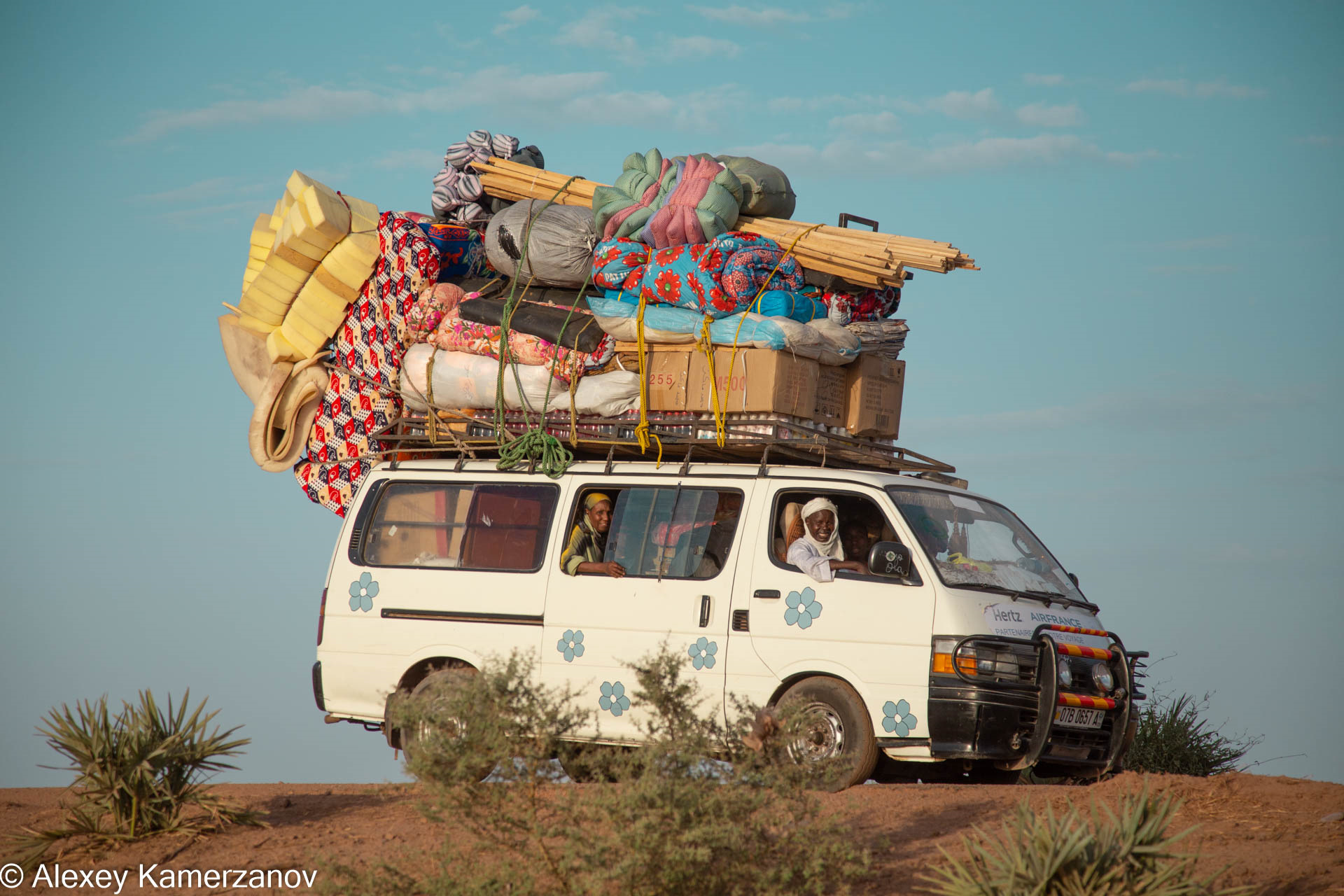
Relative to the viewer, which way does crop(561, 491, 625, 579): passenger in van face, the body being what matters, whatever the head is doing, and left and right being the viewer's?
facing the viewer and to the right of the viewer

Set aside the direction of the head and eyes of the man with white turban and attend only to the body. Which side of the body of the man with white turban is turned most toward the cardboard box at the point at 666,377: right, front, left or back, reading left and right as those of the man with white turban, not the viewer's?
back

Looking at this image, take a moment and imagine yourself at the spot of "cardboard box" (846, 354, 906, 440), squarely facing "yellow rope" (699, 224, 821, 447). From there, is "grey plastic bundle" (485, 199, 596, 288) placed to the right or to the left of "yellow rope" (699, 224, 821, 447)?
right

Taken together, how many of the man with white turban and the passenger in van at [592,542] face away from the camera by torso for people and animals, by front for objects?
0

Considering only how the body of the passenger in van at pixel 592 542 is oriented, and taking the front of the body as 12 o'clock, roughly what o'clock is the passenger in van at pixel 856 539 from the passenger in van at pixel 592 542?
the passenger in van at pixel 856 539 is roughly at 11 o'clock from the passenger in van at pixel 592 542.

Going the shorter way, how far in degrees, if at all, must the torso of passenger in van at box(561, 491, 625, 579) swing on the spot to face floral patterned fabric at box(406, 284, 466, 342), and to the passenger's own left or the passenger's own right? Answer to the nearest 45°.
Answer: approximately 180°

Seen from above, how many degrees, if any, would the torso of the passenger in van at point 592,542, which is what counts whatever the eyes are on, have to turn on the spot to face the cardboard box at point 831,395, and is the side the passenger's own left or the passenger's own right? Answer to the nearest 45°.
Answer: approximately 45° to the passenger's own left

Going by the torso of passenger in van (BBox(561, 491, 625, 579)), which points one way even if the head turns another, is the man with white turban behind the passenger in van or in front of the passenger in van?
in front
